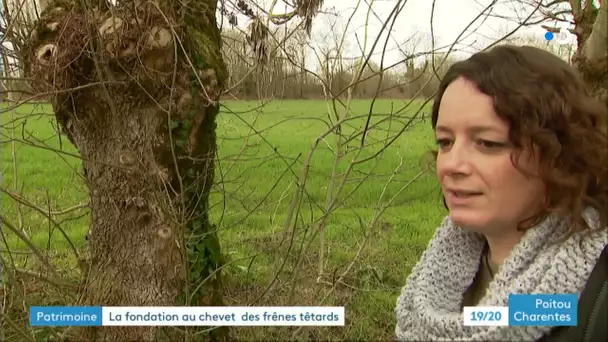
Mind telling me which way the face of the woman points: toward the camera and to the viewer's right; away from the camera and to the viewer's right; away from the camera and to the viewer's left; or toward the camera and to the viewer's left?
toward the camera and to the viewer's left

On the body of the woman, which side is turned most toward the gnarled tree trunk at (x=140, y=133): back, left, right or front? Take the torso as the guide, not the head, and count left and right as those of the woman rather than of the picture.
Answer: right

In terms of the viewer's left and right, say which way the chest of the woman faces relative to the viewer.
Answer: facing the viewer and to the left of the viewer
